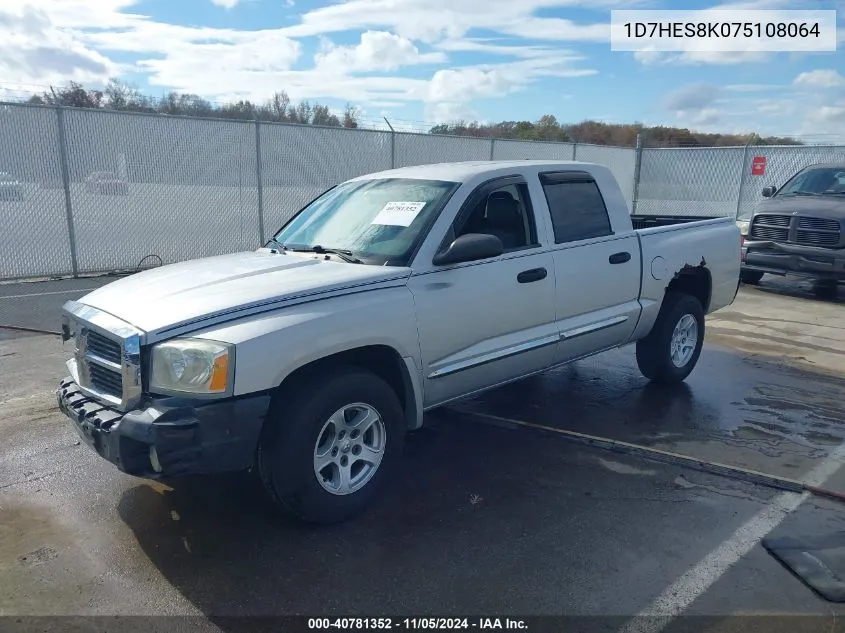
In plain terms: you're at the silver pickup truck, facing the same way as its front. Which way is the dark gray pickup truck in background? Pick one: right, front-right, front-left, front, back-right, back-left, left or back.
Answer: back

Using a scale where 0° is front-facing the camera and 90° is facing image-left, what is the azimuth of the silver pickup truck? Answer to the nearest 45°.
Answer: approximately 45°

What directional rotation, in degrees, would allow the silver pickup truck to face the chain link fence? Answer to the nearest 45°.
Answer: approximately 90° to its right

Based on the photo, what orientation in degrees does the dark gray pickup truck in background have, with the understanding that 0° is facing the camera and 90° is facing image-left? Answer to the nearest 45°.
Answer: approximately 45°
